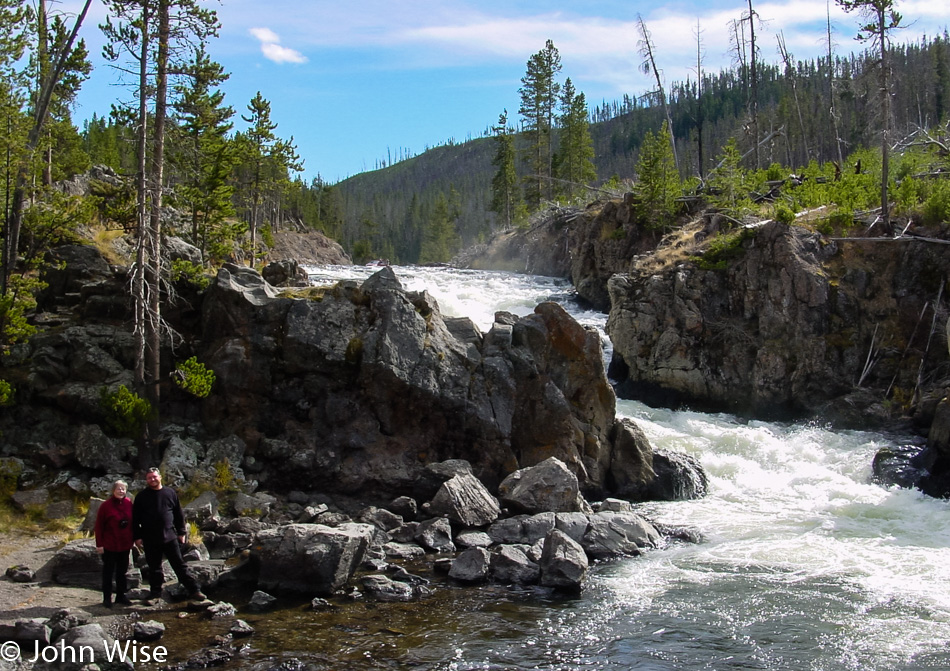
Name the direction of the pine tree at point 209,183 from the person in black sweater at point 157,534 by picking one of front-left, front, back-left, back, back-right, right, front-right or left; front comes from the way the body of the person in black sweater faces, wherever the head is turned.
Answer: back

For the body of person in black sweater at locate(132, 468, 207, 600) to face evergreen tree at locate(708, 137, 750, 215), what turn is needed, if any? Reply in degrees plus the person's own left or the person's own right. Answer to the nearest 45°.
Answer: approximately 135° to the person's own left

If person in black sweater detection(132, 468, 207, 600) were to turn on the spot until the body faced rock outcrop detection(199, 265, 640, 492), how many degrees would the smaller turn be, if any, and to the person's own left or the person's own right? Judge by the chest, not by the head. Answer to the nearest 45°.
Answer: approximately 135° to the person's own left

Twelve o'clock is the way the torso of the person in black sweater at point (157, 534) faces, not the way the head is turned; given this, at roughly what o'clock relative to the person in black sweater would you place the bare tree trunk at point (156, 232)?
The bare tree trunk is roughly at 6 o'clock from the person in black sweater.

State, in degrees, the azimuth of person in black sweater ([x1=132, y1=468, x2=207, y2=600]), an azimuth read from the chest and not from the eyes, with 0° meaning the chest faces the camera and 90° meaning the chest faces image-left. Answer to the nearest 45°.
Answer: approximately 0°

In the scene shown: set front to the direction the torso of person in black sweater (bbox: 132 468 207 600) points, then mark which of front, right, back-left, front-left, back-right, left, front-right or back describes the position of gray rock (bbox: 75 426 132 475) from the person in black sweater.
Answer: back

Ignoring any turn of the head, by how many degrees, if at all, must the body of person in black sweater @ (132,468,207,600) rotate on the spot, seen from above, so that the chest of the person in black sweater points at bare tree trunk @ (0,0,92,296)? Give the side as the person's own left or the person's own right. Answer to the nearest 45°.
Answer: approximately 180°

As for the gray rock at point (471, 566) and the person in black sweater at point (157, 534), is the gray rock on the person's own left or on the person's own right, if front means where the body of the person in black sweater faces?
on the person's own left

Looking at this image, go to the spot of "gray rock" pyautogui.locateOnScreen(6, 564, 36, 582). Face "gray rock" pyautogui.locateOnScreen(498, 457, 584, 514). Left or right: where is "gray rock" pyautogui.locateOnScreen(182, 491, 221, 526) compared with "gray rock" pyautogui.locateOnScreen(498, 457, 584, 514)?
left

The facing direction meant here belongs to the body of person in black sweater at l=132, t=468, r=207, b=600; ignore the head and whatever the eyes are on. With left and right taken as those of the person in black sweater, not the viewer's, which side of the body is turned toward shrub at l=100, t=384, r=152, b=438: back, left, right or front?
back
